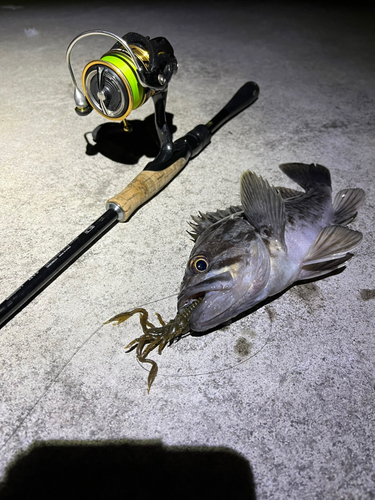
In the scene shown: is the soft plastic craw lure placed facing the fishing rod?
no

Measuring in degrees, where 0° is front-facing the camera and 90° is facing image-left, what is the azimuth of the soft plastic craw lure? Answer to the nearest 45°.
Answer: approximately 45°
